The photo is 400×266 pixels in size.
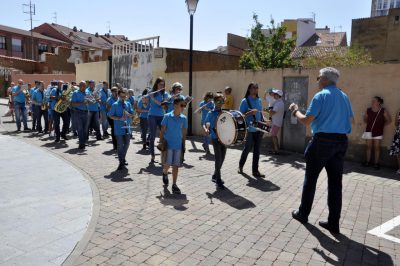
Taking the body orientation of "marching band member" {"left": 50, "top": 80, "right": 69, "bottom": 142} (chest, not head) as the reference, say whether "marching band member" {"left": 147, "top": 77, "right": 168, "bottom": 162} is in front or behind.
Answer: in front

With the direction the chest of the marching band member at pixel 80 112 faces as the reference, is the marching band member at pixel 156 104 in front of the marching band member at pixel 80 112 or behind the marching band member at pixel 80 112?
in front

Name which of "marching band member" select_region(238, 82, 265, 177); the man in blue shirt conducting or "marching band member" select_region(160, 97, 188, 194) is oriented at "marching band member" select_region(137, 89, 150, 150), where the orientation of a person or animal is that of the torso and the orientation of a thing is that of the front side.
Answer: the man in blue shirt conducting

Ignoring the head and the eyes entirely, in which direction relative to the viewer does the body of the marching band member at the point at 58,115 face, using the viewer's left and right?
facing the viewer and to the right of the viewer

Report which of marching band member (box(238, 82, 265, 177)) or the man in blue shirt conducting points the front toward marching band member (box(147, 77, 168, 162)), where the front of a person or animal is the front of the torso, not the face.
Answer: the man in blue shirt conducting

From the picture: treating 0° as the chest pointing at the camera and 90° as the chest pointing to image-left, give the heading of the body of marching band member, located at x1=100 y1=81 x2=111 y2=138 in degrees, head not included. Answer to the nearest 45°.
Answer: approximately 315°

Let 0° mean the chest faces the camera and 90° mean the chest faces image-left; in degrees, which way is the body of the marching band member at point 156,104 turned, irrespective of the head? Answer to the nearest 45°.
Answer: approximately 315°

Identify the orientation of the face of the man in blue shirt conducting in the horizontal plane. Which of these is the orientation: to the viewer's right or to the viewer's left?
to the viewer's left

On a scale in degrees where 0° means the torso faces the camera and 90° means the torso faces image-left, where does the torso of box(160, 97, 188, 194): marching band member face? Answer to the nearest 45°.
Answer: approximately 315°

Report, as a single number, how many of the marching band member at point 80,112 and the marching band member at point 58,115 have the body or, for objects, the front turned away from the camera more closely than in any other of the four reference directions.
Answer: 0

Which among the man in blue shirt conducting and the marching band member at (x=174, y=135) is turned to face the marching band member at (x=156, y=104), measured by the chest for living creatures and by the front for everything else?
the man in blue shirt conducting

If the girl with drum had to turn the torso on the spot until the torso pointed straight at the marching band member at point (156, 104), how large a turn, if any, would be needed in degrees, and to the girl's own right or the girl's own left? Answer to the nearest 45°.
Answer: approximately 180°
